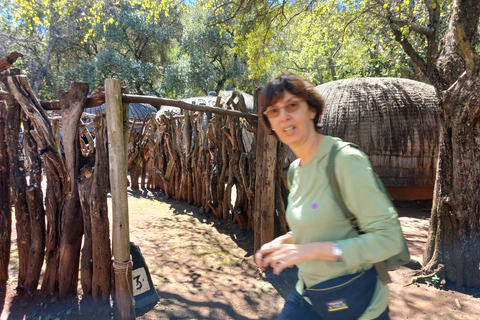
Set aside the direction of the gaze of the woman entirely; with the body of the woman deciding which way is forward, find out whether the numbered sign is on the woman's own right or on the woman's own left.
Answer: on the woman's own right

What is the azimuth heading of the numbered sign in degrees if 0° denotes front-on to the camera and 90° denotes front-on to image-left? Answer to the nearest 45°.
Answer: approximately 0°

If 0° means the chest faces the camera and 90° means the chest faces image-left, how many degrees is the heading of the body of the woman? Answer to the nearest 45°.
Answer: approximately 45°

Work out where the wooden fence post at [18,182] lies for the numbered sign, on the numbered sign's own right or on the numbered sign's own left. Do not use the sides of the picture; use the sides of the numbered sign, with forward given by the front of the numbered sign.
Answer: on the numbered sign's own right

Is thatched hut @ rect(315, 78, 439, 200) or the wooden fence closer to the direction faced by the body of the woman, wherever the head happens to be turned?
the wooden fence

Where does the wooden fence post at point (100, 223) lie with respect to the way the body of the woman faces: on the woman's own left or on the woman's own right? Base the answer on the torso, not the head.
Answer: on the woman's own right

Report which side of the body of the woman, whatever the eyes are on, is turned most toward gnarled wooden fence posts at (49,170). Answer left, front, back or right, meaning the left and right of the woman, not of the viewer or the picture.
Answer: right
